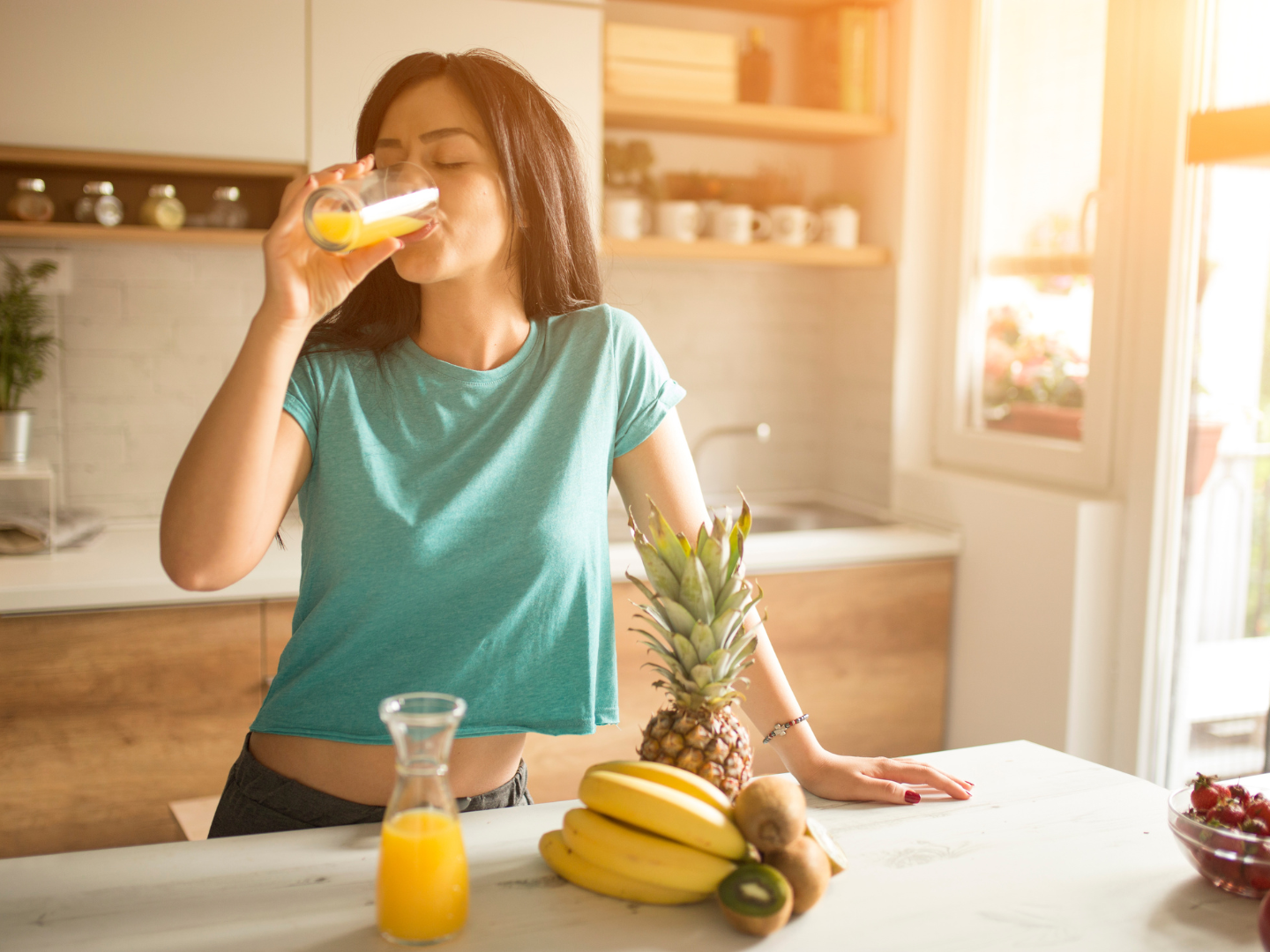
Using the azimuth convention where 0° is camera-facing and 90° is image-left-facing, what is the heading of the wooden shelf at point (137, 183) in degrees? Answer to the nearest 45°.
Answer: approximately 0°

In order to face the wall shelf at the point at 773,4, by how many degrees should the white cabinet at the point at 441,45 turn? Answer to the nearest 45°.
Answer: approximately 135° to its left

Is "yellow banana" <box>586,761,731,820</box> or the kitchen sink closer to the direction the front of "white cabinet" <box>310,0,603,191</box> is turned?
the yellow banana

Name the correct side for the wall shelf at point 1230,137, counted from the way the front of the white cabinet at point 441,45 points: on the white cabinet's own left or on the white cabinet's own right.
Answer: on the white cabinet's own left

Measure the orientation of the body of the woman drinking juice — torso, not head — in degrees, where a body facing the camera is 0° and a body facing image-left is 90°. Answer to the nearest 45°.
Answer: approximately 0°

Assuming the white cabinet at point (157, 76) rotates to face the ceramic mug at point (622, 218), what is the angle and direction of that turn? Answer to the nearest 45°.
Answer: approximately 90° to its left

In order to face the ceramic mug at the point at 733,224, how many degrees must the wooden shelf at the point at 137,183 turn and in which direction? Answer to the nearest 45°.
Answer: approximately 90° to its left
